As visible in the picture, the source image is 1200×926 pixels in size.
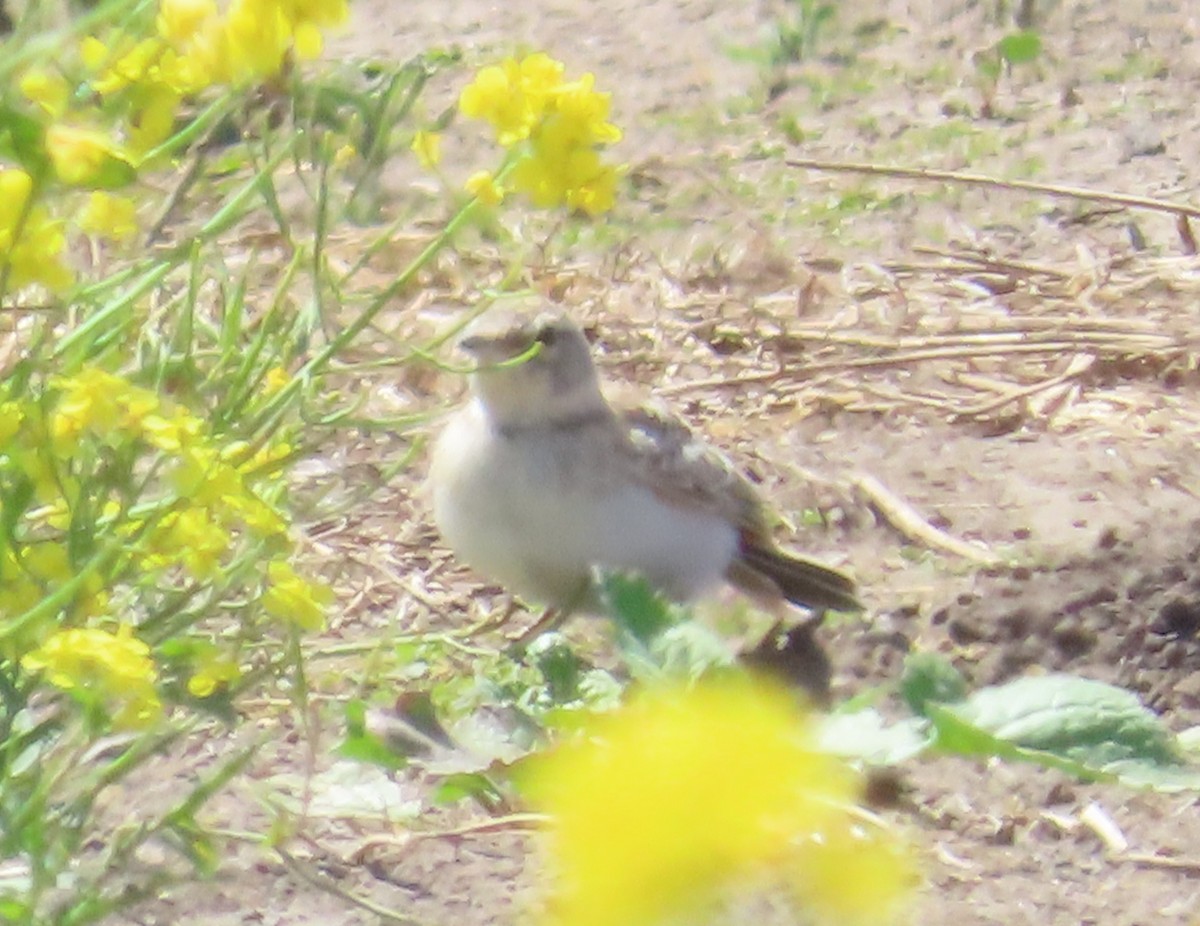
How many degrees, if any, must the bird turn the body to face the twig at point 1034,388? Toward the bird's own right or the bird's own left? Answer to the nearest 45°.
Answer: approximately 180°

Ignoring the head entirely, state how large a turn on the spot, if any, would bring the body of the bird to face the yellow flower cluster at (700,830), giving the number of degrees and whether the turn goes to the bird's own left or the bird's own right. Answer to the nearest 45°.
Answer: approximately 45° to the bird's own left

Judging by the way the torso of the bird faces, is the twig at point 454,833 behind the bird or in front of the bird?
in front

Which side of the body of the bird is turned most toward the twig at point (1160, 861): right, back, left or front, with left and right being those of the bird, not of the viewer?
left

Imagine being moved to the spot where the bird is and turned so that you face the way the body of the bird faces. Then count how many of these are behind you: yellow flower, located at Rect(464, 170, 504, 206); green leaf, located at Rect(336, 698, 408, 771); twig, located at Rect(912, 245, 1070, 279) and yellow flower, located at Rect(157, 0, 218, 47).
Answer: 1

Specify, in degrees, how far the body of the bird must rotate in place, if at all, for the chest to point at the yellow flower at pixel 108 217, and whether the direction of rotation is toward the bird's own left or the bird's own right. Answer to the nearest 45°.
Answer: approximately 45° to the bird's own right

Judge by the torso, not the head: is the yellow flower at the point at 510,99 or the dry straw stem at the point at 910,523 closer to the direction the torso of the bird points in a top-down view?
the yellow flower

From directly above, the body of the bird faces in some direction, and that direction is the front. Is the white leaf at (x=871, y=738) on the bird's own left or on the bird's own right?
on the bird's own left

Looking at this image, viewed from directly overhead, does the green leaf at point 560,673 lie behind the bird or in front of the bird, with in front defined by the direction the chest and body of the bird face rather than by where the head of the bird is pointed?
in front

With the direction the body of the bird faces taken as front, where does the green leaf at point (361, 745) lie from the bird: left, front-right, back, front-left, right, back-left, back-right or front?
front-left

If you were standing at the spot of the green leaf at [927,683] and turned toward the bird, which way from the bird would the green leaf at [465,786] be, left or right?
left

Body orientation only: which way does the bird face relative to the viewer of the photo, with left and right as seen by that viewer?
facing the viewer and to the left of the viewer

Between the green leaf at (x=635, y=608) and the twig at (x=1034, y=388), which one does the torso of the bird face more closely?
the green leaf
